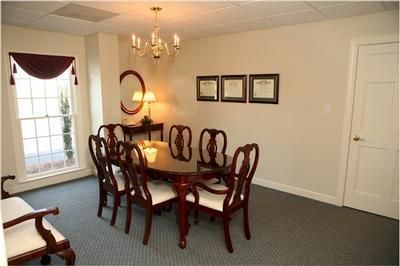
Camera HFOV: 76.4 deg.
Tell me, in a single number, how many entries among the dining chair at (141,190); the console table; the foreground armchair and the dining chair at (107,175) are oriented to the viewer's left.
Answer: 0

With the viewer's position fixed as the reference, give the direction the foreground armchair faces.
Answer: facing away from the viewer and to the right of the viewer

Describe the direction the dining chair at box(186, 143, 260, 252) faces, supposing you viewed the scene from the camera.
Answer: facing away from the viewer and to the left of the viewer

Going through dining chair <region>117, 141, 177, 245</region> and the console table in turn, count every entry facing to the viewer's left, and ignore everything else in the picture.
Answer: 0

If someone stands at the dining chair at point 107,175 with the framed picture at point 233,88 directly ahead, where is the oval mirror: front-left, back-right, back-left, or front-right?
front-left

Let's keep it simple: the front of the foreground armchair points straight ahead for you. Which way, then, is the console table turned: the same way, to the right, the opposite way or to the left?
to the right

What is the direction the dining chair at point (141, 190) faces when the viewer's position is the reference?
facing away from the viewer and to the right of the viewer

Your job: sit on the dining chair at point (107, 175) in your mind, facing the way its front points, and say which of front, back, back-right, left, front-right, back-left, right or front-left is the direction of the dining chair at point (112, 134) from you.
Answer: front-left

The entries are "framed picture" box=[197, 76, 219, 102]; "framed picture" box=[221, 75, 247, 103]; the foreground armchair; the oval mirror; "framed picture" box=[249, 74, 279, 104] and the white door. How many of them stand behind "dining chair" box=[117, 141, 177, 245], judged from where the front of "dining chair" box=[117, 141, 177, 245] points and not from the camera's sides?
1

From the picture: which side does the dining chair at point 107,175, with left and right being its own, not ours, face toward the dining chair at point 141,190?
right

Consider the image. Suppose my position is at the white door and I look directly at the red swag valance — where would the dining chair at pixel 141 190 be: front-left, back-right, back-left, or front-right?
front-left

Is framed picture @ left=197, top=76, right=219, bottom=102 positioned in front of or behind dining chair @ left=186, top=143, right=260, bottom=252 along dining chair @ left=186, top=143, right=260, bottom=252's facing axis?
in front

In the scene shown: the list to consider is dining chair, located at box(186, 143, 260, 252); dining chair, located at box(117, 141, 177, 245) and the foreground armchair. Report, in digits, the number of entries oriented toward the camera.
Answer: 0

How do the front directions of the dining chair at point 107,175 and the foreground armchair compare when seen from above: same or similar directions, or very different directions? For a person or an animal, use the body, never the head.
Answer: same or similar directions

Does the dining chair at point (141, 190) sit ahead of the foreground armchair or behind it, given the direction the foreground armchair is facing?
ahead

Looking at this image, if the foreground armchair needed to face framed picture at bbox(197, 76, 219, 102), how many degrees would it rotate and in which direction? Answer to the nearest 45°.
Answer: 0° — it already faces it

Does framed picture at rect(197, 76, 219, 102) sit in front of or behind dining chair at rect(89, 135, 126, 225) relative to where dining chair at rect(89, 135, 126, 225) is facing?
in front
